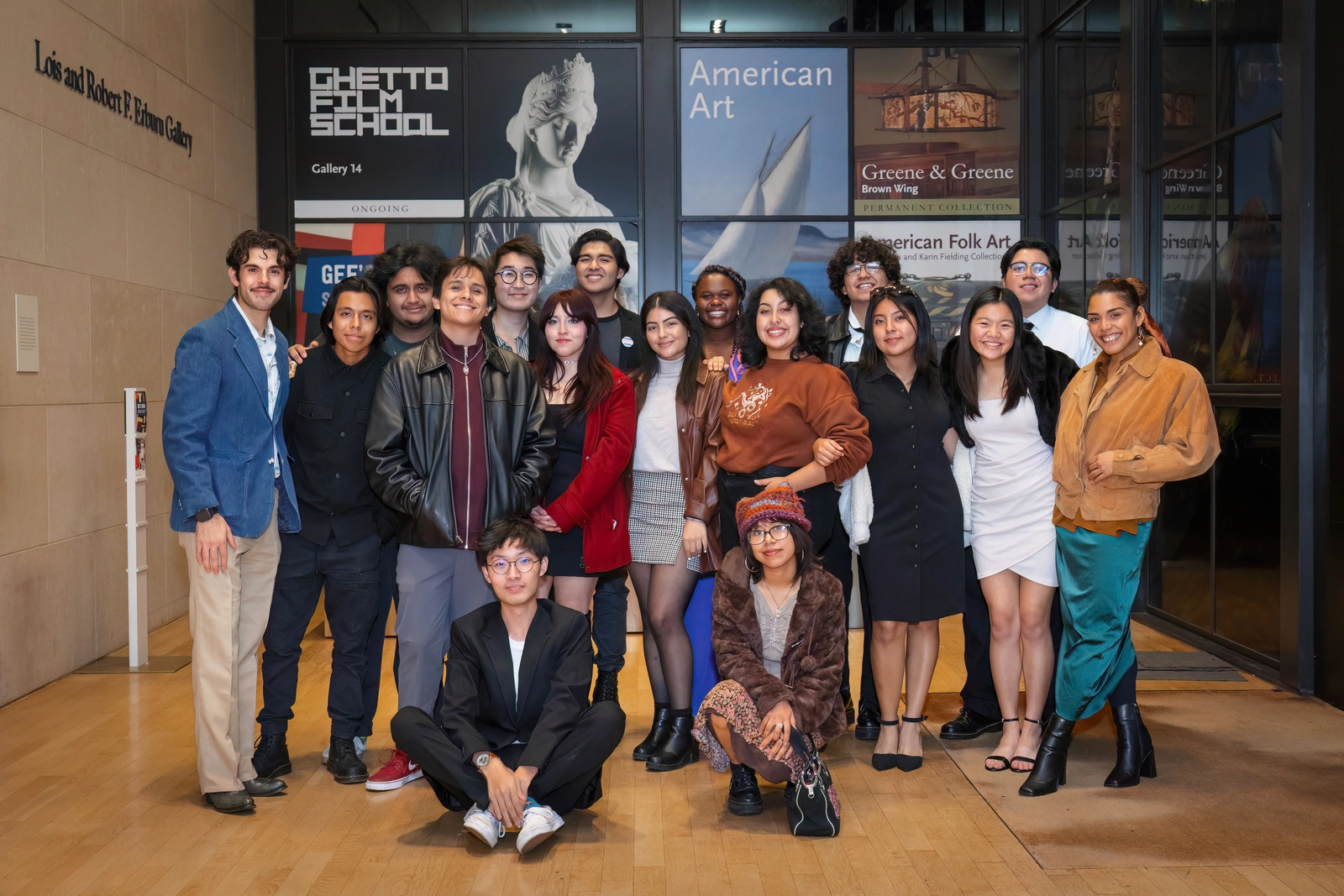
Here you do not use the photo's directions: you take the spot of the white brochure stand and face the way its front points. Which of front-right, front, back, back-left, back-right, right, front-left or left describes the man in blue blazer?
right

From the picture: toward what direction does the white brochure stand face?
to the viewer's right

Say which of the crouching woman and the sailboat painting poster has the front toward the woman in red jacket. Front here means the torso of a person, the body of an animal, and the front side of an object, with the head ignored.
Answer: the sailboat painting poster

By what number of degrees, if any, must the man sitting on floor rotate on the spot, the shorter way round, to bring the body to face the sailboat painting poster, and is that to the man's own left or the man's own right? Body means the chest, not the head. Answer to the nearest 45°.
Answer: approximately 180°

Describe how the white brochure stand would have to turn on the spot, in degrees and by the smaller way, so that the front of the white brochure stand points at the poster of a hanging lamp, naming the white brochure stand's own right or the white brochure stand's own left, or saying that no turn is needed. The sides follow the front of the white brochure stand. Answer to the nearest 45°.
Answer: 0° — it already faces it

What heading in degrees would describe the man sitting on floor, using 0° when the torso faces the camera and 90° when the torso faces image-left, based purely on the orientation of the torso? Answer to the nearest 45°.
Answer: approximately 0°

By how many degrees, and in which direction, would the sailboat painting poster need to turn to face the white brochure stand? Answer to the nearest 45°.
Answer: approximately 45° to its right

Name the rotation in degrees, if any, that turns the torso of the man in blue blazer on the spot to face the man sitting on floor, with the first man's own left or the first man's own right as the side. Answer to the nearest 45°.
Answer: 0° — they already face them

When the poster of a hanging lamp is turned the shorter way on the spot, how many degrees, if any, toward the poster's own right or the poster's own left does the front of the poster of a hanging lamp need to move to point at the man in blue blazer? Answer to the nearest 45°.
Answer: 0° — it already faces them

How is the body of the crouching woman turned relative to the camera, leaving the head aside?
toward the camera

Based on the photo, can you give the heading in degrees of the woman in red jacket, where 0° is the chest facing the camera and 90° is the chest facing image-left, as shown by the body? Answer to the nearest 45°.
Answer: approximately 45°

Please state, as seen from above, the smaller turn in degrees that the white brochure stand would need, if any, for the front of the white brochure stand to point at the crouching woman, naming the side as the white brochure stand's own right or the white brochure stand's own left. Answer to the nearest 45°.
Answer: approximately 45° to the white brochure stand's own right

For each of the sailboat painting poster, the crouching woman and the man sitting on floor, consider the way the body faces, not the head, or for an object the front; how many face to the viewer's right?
0
